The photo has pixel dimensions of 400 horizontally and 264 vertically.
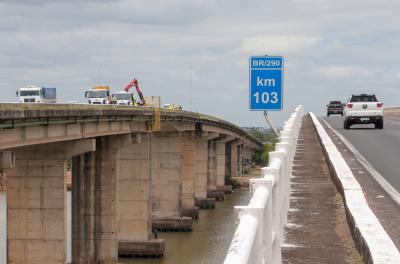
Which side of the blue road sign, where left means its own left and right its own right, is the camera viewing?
front

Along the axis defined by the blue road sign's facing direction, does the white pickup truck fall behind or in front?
behind
